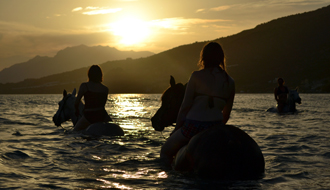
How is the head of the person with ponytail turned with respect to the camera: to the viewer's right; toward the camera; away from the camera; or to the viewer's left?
away from the camera

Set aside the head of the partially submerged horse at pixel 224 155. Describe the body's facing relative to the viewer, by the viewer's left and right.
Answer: facing away from the viewer and to the left of the viewer

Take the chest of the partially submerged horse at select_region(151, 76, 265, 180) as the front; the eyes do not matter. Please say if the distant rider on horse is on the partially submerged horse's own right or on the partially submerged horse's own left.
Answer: on the partially submerged horse's own right

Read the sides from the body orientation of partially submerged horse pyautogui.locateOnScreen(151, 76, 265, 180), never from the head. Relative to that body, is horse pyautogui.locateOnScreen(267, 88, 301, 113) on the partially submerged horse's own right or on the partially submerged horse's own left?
on the partially submerged horse's own right
